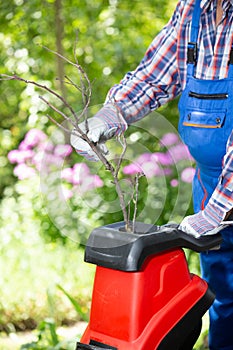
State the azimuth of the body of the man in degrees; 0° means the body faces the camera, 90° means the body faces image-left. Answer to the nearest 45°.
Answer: approximately 45°

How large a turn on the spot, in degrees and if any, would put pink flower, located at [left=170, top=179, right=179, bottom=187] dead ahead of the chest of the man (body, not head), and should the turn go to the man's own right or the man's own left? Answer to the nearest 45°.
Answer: approximately 135° to the man's own right

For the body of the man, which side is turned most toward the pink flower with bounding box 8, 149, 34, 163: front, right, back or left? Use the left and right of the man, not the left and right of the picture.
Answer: right

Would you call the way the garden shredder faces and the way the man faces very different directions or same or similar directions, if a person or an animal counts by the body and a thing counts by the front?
same or similar directions

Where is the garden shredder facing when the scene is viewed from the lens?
facing the viewer and to the left of the viewer

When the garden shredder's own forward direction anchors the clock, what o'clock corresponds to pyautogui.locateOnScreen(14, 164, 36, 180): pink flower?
The pink flower is roughly at 4 o'clock from the garden shredder.

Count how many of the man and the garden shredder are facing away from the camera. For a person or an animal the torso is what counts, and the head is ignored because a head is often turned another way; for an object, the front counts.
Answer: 0

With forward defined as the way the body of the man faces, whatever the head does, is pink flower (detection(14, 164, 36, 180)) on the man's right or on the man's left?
on the man's right
